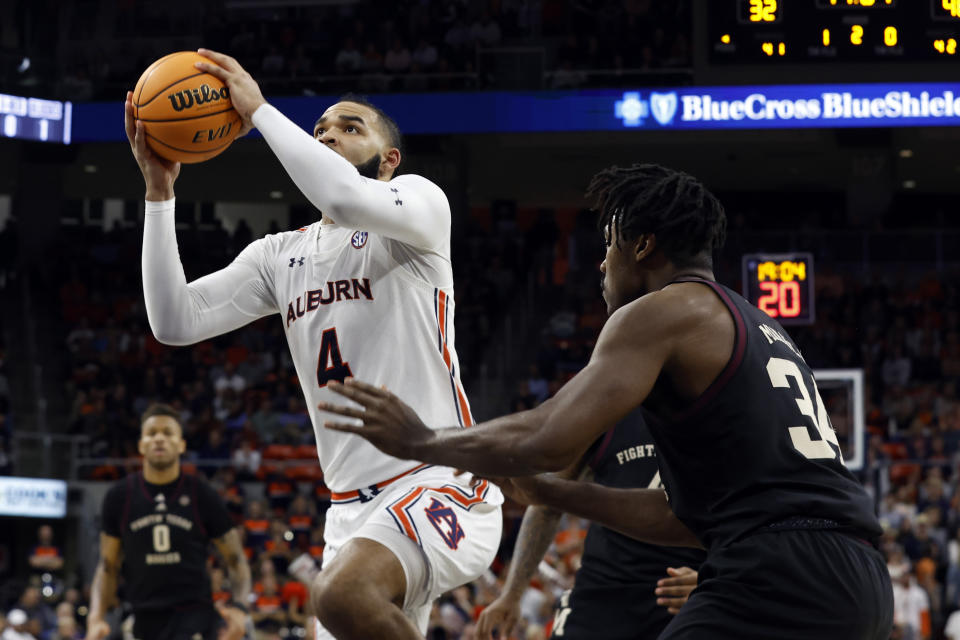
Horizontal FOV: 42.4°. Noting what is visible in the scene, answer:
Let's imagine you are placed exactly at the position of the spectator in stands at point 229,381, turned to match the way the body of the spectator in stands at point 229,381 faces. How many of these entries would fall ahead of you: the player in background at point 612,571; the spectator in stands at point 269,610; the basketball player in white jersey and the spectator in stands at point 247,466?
4

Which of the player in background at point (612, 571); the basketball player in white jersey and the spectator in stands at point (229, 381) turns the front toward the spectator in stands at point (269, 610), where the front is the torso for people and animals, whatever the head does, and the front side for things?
the spectator in stands at point (229, 381)

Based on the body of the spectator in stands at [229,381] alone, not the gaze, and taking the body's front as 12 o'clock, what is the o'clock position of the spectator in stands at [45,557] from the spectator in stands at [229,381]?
the spectator in stands at [45,557] is roughly at 1 o'clock from the spectator in stands at [229,381].

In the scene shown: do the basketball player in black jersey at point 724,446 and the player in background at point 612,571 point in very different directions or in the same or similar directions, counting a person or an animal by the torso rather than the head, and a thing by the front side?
very different directions

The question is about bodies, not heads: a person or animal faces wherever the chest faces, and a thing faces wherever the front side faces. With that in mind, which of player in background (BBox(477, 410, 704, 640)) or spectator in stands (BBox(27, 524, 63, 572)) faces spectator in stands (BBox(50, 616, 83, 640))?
spectator in stands (BBox(27, 524, 63, 572))

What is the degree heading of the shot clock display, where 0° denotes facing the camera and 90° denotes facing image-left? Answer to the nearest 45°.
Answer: approximately 0°

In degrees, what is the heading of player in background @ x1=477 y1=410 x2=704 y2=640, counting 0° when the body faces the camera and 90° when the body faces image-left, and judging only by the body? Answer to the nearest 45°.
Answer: approximately 315°

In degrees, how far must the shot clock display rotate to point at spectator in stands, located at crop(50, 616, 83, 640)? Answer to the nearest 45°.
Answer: approximately 90° to its right

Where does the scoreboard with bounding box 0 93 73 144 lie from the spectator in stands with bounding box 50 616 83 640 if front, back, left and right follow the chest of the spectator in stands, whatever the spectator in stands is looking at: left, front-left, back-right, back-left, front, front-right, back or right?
back
